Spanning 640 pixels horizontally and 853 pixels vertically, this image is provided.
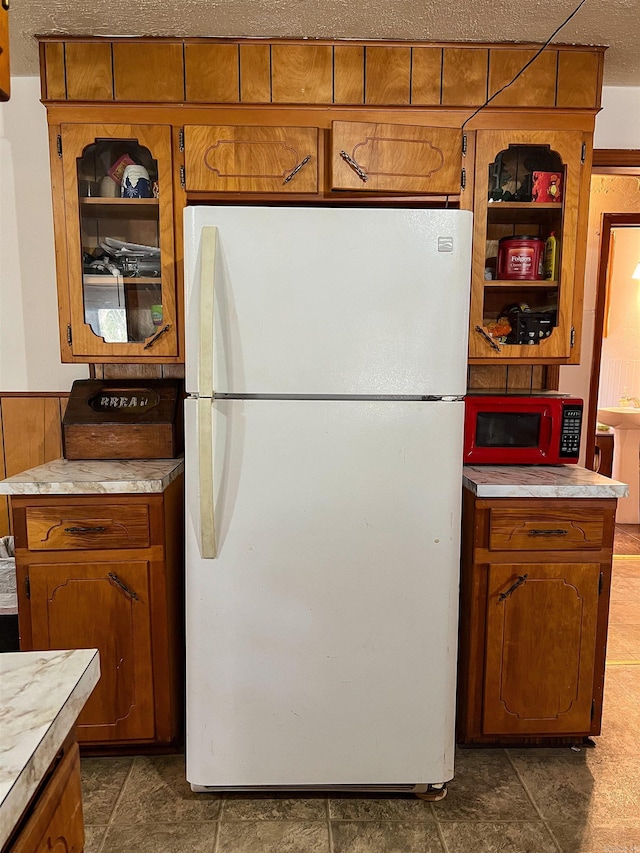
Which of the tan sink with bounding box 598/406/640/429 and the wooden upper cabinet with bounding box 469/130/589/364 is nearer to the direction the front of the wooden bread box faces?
the wooden upper cabinet

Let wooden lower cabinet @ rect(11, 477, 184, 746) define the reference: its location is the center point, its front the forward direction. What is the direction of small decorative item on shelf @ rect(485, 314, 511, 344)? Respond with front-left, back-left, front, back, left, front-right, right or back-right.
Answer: left

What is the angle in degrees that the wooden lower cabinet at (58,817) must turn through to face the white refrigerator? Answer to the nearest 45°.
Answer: approximately 45° to its left

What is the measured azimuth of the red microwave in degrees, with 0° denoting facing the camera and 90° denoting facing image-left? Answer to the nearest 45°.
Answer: approximately 0°

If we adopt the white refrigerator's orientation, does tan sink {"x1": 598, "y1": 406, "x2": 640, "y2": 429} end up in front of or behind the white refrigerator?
behind

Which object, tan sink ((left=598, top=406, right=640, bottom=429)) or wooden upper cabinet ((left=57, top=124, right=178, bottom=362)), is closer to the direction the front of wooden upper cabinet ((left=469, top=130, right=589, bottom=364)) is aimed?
the wooden upper cabinet

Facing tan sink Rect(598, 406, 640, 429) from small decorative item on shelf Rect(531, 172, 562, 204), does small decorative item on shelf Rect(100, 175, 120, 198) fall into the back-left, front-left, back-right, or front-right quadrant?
back-left
